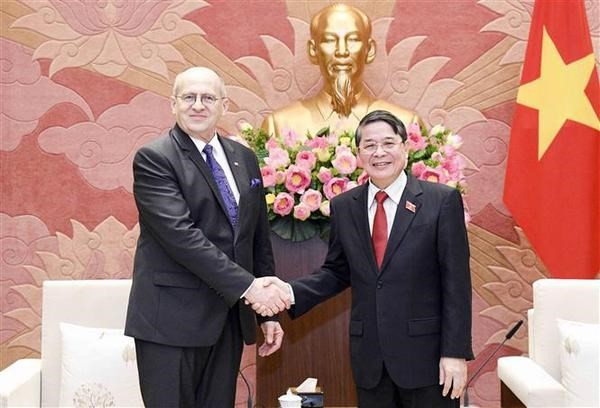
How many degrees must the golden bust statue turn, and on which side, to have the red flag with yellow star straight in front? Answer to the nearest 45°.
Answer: approximately 90° to its left

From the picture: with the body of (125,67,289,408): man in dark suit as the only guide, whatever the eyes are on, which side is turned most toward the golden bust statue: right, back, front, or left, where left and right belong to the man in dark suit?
left

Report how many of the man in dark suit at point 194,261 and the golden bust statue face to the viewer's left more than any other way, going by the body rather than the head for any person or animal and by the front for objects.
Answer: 0

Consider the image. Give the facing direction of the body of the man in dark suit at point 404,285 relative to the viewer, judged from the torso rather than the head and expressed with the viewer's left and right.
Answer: facing the viewer and to the left of the viewer

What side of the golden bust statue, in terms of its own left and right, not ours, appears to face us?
front

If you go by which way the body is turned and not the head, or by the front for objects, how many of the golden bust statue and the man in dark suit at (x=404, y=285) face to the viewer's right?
0

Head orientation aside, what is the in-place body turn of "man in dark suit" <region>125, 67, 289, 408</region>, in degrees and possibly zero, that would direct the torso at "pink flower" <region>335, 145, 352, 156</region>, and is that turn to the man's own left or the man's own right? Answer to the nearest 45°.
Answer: approximately 90° to the man's own left

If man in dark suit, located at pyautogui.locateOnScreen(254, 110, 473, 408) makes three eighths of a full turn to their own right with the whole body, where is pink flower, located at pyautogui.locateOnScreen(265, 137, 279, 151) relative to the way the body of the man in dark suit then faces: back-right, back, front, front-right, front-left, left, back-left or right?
front-left

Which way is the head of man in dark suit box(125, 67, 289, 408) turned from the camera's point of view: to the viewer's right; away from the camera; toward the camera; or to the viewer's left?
toward the camera

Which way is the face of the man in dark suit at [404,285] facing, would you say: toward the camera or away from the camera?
toward the camera

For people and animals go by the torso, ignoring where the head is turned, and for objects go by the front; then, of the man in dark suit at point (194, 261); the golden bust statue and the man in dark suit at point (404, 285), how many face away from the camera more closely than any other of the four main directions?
0

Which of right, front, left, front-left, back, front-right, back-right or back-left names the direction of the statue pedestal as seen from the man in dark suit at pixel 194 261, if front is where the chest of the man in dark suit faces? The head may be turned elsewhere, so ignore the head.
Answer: left
